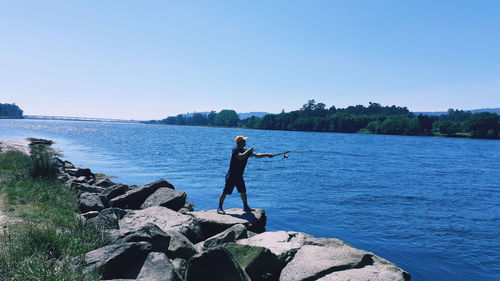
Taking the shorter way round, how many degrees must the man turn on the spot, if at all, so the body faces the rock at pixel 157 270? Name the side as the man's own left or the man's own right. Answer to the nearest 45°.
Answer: approximately 90° to the man's own right

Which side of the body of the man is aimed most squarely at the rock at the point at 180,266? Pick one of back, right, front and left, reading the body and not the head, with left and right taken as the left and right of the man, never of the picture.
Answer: right

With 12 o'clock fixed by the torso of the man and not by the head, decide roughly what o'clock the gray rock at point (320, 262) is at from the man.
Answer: The gray rock is roughly at 2 o'clock from the man.

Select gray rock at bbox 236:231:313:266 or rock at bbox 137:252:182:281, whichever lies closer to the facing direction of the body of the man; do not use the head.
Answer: the gray rock

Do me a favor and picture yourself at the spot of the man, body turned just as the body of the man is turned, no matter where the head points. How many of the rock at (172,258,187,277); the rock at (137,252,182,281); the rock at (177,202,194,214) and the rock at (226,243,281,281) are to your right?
3

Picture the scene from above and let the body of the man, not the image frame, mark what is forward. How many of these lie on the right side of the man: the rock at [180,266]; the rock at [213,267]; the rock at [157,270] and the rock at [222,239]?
4

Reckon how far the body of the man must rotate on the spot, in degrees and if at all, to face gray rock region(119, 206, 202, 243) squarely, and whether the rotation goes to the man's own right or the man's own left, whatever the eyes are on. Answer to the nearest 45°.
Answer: approximately 135° to the man's own right

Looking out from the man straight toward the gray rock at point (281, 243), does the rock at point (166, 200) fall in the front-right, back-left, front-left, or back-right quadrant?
back-right

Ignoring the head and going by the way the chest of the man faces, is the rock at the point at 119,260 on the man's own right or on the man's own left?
on the man's own right

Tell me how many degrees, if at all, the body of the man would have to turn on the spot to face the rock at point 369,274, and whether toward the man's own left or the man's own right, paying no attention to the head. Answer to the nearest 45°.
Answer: approximately 45° to the man's own right

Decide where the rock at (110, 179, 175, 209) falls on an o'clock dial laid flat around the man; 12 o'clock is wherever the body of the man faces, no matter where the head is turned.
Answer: The rock is roughly at 7 o'clock from the man.

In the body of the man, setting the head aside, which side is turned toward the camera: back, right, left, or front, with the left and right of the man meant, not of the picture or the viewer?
right
